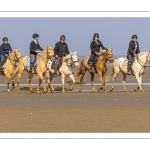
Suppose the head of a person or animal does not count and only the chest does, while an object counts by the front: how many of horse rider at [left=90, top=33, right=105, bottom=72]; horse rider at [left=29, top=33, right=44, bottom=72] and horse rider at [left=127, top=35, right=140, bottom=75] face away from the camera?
0

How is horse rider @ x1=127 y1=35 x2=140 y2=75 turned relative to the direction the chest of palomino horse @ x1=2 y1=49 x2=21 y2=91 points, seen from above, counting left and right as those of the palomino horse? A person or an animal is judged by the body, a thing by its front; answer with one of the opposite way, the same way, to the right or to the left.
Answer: the same way

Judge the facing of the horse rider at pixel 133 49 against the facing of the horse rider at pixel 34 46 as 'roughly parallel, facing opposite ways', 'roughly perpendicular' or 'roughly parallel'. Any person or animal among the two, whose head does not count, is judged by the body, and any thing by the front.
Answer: roughly parallel

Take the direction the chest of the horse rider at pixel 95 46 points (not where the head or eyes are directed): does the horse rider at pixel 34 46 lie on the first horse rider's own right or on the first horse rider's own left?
on the first horse rider's own right

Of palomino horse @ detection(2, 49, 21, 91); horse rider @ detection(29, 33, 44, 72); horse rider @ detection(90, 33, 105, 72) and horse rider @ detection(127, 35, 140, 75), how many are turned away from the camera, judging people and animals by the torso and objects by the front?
0

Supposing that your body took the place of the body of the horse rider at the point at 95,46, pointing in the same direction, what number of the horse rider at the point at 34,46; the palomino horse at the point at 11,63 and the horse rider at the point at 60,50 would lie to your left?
0

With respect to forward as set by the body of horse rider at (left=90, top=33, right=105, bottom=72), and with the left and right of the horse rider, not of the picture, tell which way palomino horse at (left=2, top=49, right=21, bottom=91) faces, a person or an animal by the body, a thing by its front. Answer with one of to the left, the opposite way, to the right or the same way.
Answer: the same way
